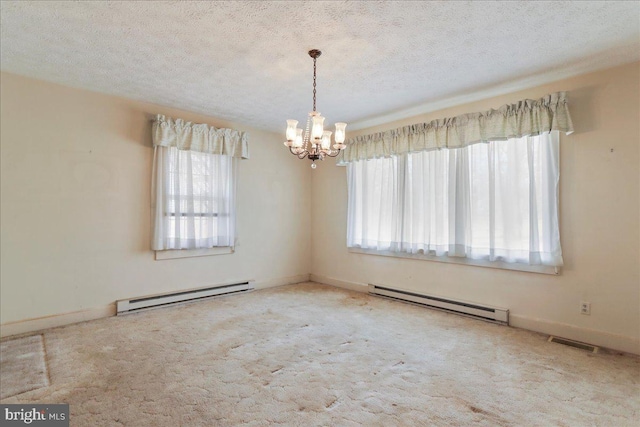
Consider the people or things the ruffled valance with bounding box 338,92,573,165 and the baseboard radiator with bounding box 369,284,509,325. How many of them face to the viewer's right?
0

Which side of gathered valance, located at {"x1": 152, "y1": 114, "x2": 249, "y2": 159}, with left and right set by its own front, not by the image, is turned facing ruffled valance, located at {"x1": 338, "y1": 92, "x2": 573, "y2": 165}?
front

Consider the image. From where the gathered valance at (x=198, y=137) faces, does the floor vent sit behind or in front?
in front

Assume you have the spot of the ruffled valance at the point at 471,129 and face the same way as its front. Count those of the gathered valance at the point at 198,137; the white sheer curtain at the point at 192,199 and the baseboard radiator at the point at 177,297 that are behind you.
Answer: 0

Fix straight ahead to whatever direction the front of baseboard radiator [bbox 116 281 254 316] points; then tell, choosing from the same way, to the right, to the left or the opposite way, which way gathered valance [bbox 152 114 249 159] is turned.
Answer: the same way

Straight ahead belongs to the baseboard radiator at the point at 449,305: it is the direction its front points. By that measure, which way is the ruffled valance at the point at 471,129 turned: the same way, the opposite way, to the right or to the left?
the same way

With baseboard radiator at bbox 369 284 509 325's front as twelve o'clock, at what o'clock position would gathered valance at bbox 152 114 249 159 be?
The gathered valance is roughly at 1 o'clock from the baseboard radiator.

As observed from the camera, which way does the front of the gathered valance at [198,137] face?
facing the viewer and to the right of the viewer

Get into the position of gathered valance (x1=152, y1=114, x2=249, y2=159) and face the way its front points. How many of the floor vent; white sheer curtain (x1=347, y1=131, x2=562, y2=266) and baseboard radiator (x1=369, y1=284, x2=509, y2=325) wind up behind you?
0

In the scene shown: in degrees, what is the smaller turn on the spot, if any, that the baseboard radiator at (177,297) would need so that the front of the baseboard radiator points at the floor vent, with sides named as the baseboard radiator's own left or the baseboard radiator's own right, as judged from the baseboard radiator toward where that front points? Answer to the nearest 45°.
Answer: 0° — it already faces it

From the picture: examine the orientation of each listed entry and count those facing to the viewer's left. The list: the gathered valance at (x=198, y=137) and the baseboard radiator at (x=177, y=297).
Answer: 0

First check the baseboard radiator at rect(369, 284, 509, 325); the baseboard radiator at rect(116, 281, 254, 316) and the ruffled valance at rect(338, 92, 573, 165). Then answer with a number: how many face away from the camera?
0

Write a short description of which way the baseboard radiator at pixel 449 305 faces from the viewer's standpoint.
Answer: facing the viewer and to the left of the viewer

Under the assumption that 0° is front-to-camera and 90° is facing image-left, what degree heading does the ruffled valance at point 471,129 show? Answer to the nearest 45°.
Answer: approximately 45°

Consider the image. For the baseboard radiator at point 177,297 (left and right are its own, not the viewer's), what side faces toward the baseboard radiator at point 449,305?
front

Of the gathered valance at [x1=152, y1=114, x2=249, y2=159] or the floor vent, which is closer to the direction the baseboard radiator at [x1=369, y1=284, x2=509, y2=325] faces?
the gathered valance
